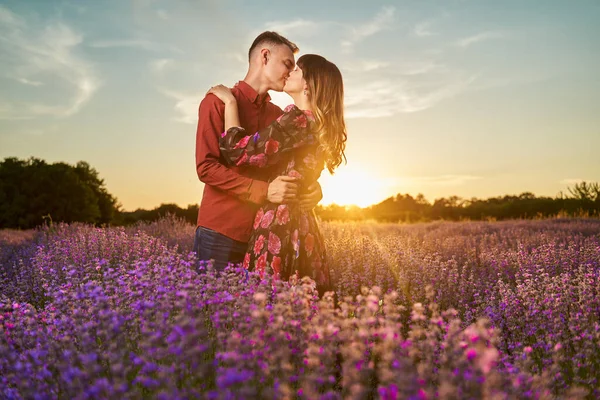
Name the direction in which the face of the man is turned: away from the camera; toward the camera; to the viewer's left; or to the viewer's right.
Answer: to the viewer's right

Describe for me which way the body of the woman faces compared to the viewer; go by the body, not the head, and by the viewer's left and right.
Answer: facing to the left of the viewer

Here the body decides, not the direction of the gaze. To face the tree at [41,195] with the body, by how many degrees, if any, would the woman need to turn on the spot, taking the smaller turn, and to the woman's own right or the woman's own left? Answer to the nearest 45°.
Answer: approximately 45° to the woman's own right

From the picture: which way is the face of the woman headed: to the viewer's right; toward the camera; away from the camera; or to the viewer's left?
to the viewer's left
